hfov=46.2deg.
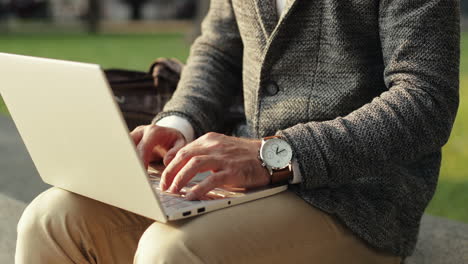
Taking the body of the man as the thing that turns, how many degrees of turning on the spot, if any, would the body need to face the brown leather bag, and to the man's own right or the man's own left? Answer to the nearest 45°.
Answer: approximately 90° to the man's own right

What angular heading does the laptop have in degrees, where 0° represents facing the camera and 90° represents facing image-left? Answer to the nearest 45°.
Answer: approximately 225°

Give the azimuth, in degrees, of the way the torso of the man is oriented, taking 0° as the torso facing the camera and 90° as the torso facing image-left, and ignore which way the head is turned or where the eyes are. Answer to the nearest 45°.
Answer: approximately 45°

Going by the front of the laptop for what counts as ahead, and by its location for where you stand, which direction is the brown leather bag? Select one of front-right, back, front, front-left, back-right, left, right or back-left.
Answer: front-left
